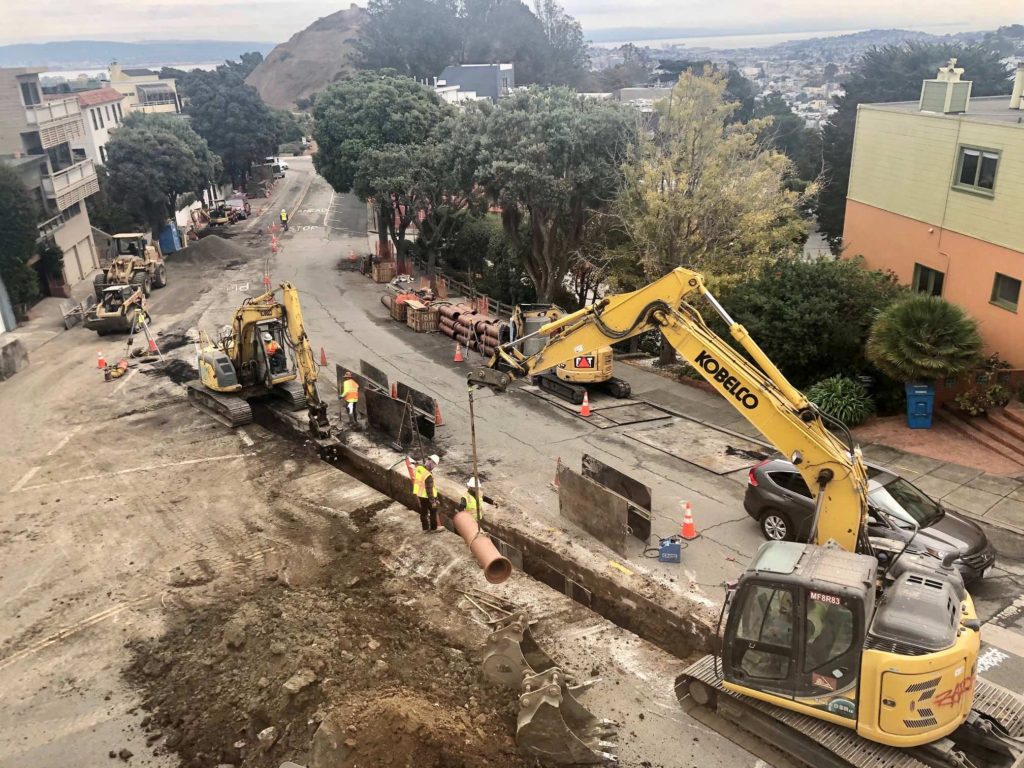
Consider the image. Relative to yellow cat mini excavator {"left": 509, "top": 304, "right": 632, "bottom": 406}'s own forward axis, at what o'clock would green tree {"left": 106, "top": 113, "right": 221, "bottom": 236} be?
The green tree is roughly at 12 o'clock from the yellow cat mini excavator.

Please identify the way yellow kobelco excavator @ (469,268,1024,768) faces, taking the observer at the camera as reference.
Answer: facing away from the viewer and to the left of the viewer

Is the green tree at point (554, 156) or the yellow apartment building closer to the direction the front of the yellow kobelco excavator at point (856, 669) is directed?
the green tree

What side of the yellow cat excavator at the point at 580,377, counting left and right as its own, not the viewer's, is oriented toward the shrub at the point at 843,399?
back

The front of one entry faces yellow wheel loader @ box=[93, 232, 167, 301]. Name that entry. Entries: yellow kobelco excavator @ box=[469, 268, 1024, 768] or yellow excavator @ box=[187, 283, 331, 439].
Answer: the yellow kobelco excavator

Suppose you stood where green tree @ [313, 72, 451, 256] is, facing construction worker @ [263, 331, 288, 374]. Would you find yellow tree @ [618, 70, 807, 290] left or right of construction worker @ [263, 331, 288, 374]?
left

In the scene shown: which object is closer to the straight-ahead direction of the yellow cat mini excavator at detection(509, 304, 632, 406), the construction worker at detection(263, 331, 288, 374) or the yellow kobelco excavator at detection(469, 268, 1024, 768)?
the construction worker

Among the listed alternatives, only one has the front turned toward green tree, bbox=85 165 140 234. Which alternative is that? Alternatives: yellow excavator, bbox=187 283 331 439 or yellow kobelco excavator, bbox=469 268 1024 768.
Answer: the yellow kobelco excavator

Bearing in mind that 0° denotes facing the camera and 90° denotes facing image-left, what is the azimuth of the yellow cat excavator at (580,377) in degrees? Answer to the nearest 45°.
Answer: approximately 135°
